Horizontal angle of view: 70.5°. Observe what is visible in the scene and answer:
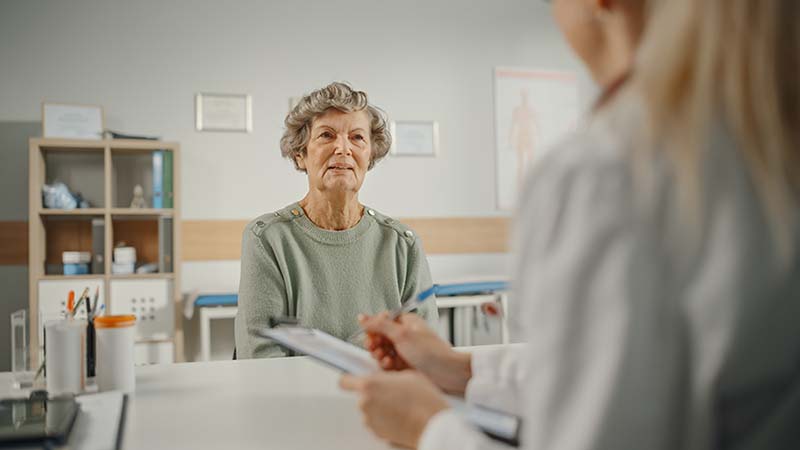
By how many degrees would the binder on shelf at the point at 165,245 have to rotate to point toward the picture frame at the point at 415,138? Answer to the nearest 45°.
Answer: approximately 90° to its left

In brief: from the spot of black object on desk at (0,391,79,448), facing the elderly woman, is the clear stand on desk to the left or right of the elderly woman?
left

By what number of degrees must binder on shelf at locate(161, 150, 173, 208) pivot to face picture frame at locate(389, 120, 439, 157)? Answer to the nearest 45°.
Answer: approximately 90° to its left

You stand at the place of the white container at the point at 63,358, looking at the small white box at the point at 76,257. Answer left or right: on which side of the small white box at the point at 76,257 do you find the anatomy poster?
right

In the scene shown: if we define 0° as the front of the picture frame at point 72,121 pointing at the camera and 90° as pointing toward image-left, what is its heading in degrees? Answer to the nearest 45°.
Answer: approximately 0°

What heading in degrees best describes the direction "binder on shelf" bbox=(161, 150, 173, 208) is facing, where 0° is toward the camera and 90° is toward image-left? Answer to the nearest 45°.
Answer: approximately 0°
